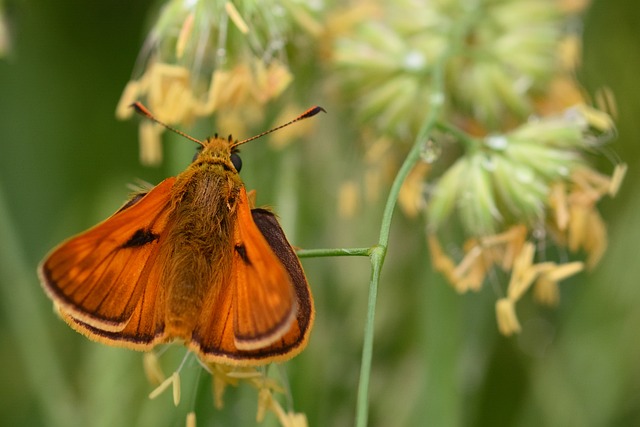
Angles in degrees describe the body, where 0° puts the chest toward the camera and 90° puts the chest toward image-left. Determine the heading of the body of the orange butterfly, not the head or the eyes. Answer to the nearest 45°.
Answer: approximately 180°
